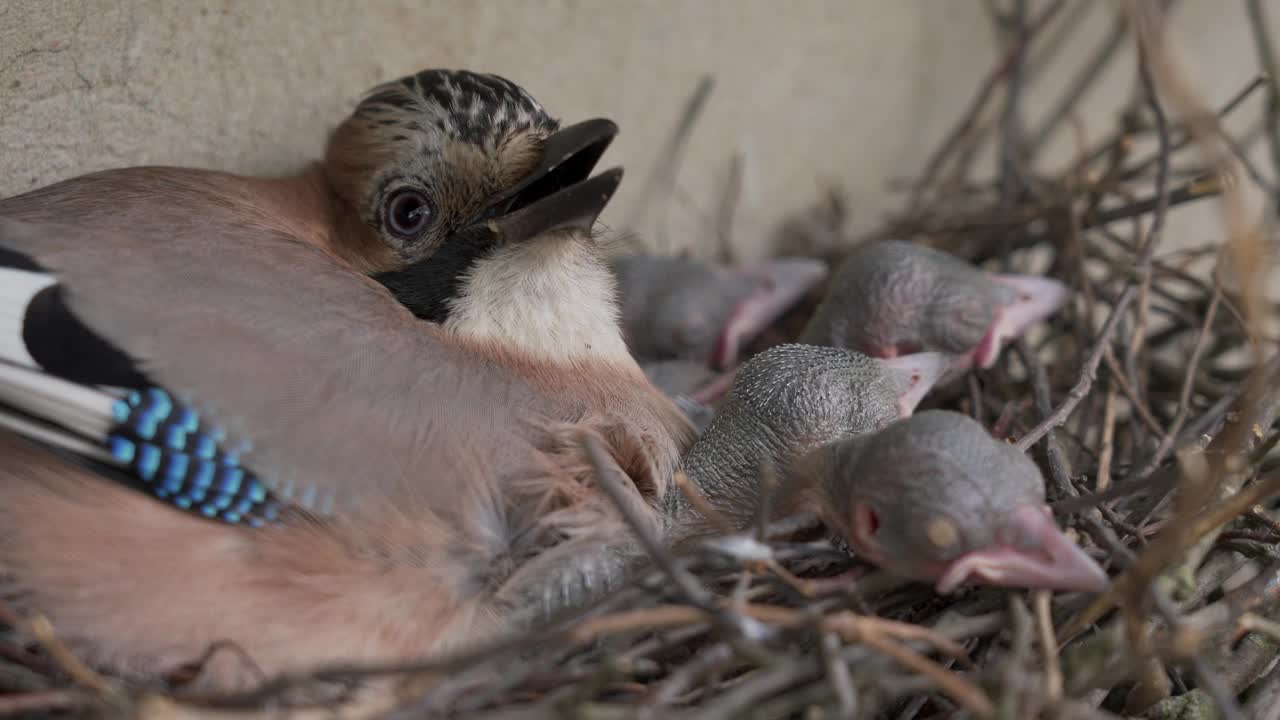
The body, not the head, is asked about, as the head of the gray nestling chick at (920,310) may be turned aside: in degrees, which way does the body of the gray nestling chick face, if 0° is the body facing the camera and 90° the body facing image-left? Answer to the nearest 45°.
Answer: approximately 270°

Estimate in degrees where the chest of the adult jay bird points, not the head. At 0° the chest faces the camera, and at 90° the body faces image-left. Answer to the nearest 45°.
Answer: approximately 270°

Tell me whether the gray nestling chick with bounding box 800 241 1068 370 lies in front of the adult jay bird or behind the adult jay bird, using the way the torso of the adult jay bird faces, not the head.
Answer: in front

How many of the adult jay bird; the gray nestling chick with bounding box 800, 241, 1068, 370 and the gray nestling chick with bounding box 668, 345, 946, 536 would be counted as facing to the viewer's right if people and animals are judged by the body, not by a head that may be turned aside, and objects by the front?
3

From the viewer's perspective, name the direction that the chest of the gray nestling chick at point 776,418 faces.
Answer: to the viewer's right

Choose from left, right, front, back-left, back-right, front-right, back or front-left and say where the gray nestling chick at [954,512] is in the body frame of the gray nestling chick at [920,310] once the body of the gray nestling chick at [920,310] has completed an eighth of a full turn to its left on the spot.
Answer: back-right

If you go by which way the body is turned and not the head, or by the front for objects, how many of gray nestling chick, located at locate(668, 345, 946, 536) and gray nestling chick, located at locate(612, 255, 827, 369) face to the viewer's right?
2

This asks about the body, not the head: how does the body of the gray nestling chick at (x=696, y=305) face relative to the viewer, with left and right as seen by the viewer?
facing to the right of the viewer

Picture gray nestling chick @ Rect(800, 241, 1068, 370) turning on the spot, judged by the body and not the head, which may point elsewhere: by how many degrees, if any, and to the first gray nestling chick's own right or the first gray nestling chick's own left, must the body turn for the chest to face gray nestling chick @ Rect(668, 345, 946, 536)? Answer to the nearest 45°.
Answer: approximately 90° to the first gray nestling chick's own right
